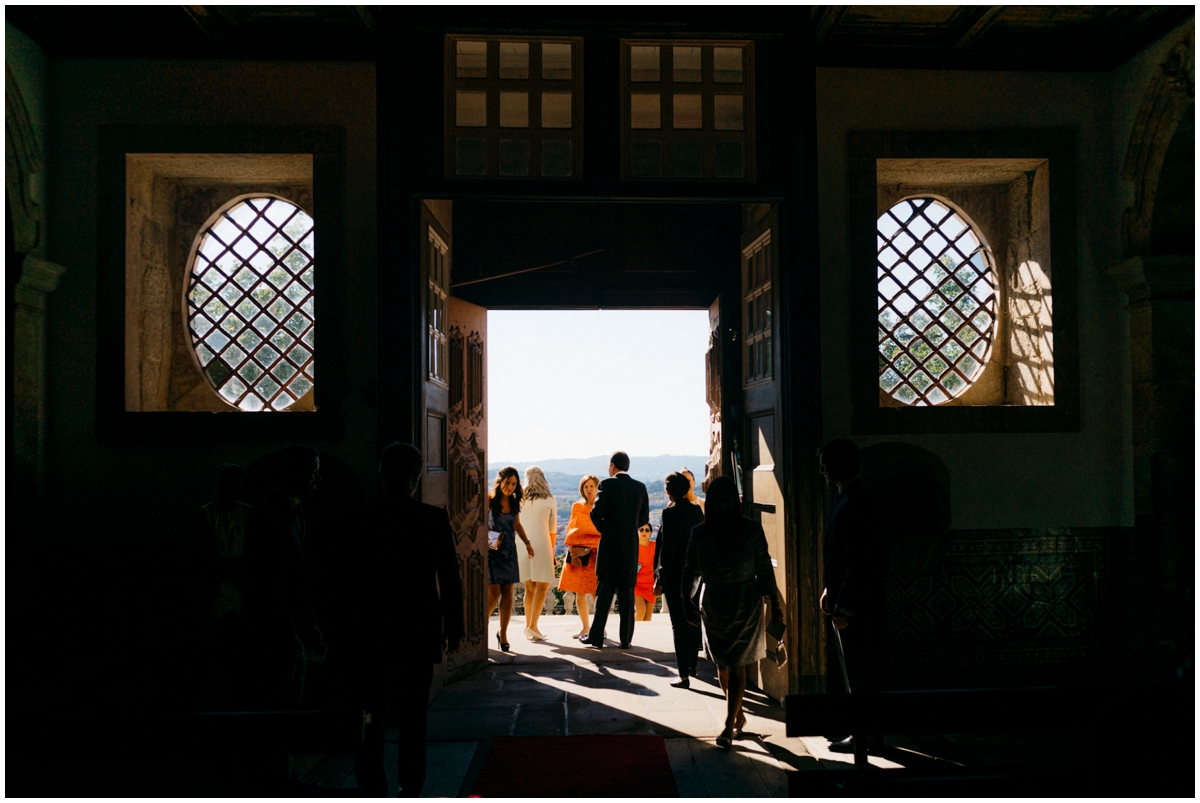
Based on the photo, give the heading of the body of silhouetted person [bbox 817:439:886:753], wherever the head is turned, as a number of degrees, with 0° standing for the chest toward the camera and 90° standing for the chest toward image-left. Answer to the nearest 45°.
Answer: approximately 90°

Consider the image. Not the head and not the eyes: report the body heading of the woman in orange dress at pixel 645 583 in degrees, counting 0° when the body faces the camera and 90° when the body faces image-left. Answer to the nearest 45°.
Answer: approximately 0°

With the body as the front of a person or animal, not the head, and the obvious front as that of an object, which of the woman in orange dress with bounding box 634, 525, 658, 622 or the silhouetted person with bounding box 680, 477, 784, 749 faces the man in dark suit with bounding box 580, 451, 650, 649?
the woman in orange dress

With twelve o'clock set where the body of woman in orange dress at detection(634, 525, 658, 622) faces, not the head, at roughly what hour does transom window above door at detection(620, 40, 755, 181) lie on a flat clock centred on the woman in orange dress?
The transom window above door is roughly at 12 o'clock from the woman in orange dress.

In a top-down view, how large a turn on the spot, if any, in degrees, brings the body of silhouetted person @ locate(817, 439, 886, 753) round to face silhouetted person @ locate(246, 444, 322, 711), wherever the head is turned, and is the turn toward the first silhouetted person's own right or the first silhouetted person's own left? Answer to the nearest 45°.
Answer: approximately 45° to the first silhouetted person's own left
